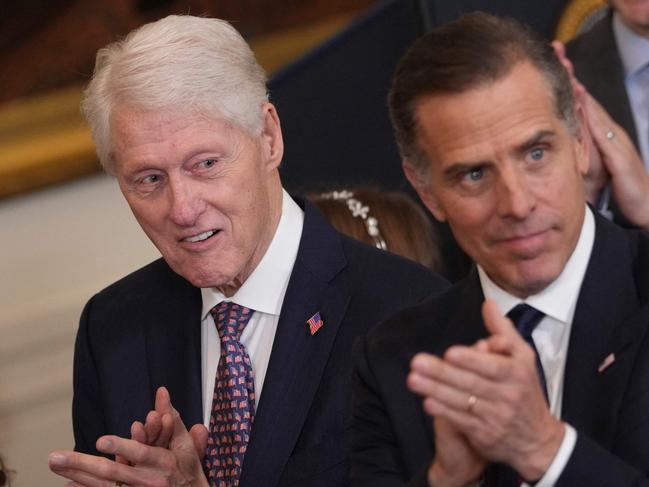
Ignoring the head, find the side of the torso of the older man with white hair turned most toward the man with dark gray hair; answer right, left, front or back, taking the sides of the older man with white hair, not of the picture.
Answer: left

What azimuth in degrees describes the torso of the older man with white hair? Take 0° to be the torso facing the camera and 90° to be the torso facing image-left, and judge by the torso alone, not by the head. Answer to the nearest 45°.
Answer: approximately 45°
